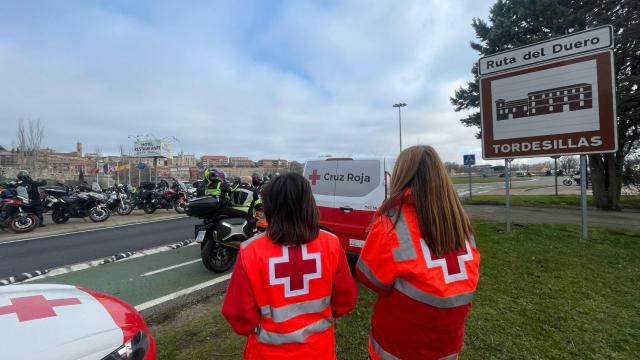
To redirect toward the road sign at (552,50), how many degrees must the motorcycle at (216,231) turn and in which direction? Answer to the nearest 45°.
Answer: approximately 45° to its right

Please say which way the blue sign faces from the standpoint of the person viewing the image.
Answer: facing the viewer

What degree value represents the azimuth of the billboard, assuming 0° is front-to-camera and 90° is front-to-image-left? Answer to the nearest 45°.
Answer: approximately 0°

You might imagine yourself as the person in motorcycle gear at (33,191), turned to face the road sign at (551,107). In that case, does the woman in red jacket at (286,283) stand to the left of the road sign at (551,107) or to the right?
right

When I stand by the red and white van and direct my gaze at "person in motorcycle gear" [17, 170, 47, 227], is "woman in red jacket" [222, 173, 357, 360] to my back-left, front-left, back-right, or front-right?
back-left

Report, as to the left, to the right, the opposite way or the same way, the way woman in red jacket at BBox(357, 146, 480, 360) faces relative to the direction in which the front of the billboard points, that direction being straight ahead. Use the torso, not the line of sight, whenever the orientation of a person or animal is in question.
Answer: the opposite way

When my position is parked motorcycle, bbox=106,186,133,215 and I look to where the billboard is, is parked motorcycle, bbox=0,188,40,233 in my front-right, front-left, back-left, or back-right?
back-left

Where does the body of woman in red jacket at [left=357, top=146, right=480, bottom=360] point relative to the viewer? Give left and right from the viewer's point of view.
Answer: facing away from the viewer and to the left of the viewer

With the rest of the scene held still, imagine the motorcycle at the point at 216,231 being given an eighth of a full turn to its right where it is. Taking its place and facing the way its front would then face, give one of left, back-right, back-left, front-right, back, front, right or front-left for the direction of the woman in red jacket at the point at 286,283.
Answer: right

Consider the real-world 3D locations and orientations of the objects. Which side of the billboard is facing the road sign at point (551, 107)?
front

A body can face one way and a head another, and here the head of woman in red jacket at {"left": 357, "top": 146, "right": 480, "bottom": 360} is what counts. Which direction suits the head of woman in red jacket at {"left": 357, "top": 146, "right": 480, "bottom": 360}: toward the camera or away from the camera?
away from the camera

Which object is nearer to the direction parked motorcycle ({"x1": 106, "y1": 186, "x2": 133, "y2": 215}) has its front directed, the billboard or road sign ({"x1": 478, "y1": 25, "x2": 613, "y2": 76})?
the road sign

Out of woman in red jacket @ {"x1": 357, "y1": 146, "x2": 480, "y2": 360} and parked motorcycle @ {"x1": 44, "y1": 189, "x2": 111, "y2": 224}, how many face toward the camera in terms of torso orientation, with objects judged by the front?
0

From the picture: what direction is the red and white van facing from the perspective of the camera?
away from the camera
